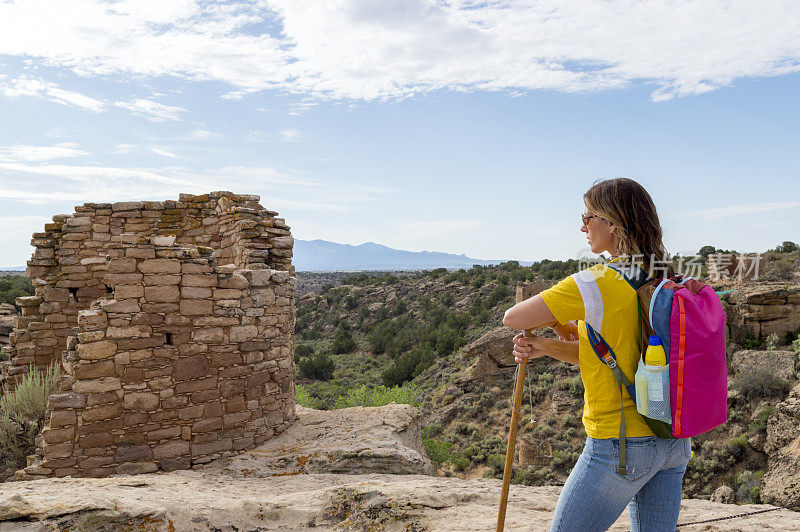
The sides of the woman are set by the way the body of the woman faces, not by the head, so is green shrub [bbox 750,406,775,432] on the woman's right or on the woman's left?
on the woman's right

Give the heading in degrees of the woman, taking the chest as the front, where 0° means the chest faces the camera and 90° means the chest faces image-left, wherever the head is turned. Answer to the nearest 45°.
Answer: approximately 135°

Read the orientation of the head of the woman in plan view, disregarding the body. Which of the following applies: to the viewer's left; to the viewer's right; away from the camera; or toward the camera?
to the viewer's left

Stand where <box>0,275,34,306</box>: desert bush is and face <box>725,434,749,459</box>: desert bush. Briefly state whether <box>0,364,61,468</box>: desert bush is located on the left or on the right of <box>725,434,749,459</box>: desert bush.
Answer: right

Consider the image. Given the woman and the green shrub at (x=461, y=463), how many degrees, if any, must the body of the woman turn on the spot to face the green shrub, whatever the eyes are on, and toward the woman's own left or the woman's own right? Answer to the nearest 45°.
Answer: approximately 45° to the woman's own right

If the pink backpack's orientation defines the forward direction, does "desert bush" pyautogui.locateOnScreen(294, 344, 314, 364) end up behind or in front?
behind

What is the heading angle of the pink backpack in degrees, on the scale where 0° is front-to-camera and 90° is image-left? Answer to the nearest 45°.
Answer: approximately 315°

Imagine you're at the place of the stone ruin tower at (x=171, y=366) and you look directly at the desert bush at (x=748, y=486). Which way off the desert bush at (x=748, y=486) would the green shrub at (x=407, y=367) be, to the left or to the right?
left
